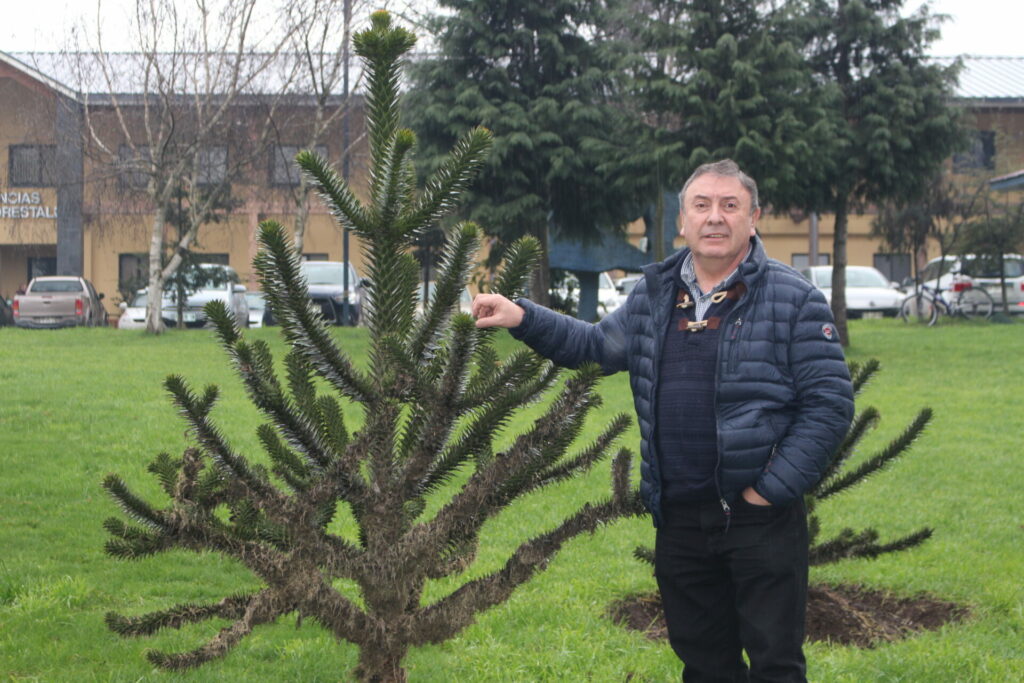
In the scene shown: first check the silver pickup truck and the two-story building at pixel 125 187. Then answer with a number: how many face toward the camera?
1

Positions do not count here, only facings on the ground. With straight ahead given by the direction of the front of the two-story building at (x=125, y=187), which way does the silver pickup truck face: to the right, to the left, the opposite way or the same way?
the opposite way

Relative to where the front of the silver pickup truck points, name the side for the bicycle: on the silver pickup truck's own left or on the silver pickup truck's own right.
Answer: on the silver pickup truck's own right

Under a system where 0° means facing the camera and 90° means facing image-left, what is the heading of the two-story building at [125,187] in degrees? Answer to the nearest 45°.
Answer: approximately 0°

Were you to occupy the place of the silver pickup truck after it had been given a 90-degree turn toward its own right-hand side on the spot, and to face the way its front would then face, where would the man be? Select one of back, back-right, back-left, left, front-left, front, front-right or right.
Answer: right

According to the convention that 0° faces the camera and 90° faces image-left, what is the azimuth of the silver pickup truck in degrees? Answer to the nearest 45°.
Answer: approximately 180°

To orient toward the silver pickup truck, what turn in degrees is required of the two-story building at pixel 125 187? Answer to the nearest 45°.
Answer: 0° — it already faces it

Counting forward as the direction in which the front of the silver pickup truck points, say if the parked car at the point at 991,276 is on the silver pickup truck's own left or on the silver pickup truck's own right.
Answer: on the silver pickup truck's own right
